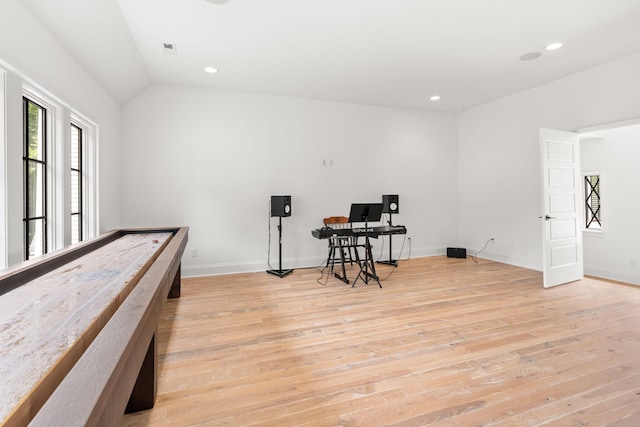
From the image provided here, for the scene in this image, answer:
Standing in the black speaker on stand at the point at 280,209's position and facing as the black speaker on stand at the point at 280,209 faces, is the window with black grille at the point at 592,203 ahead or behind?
ahead

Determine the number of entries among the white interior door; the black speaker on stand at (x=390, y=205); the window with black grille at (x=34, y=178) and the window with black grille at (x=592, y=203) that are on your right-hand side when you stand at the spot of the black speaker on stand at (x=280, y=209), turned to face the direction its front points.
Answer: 1

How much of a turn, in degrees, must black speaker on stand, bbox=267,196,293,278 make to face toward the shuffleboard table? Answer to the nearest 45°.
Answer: approximately 45° to its right

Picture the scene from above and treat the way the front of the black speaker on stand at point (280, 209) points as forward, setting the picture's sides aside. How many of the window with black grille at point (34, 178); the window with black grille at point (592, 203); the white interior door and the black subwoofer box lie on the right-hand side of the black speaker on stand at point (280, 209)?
1

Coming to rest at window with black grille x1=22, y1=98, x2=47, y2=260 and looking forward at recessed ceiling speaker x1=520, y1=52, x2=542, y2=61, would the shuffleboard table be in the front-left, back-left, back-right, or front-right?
front-right

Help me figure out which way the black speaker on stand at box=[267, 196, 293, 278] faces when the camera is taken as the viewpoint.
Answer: facing the viewer and to the right of the viewer

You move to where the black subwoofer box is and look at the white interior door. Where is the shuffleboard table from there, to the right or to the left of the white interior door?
right

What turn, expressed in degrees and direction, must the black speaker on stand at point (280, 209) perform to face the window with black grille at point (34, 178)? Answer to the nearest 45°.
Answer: approximately 90° to its right
